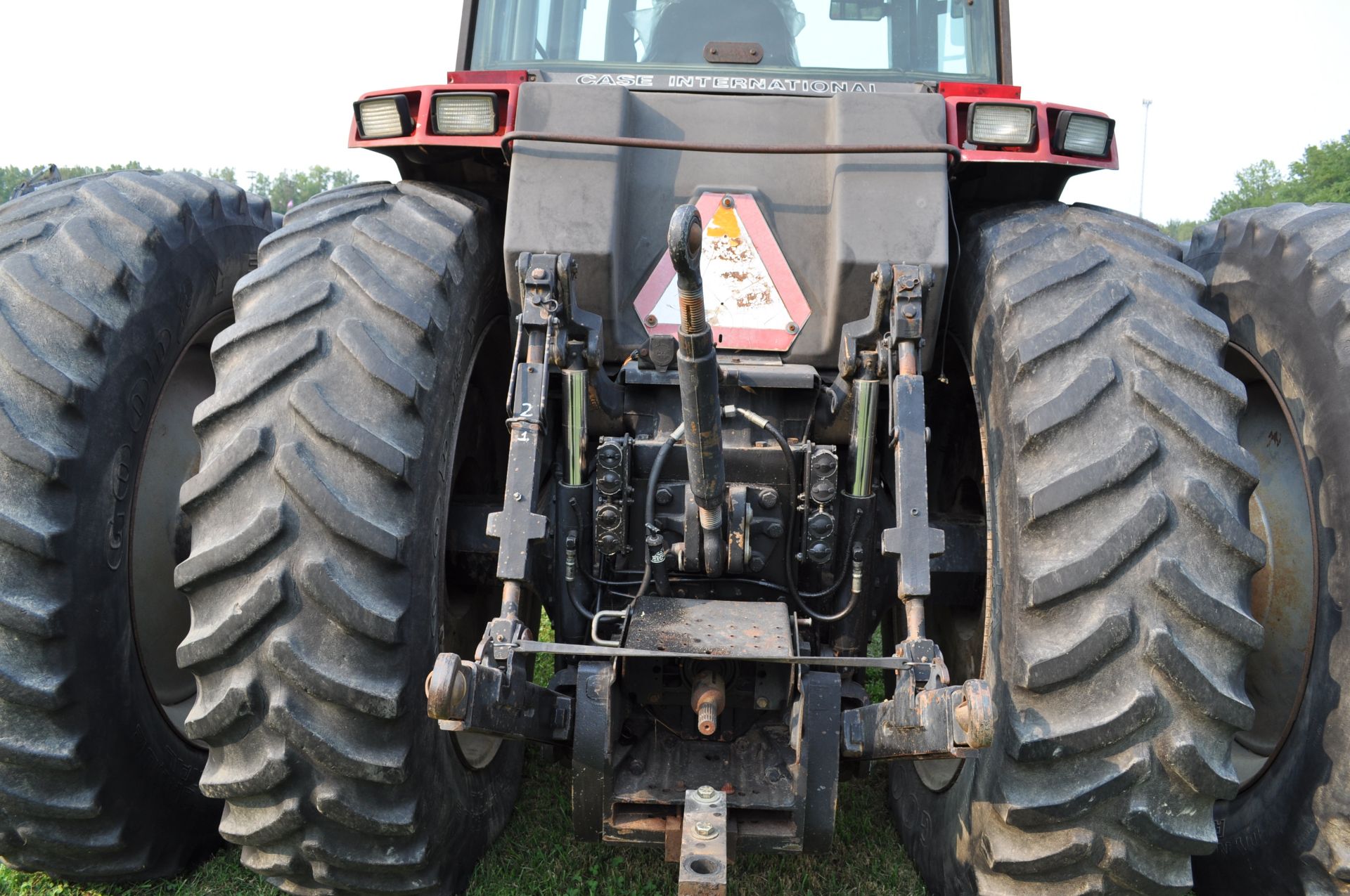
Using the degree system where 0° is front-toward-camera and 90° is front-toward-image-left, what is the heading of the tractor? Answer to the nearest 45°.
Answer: approximately 180°
